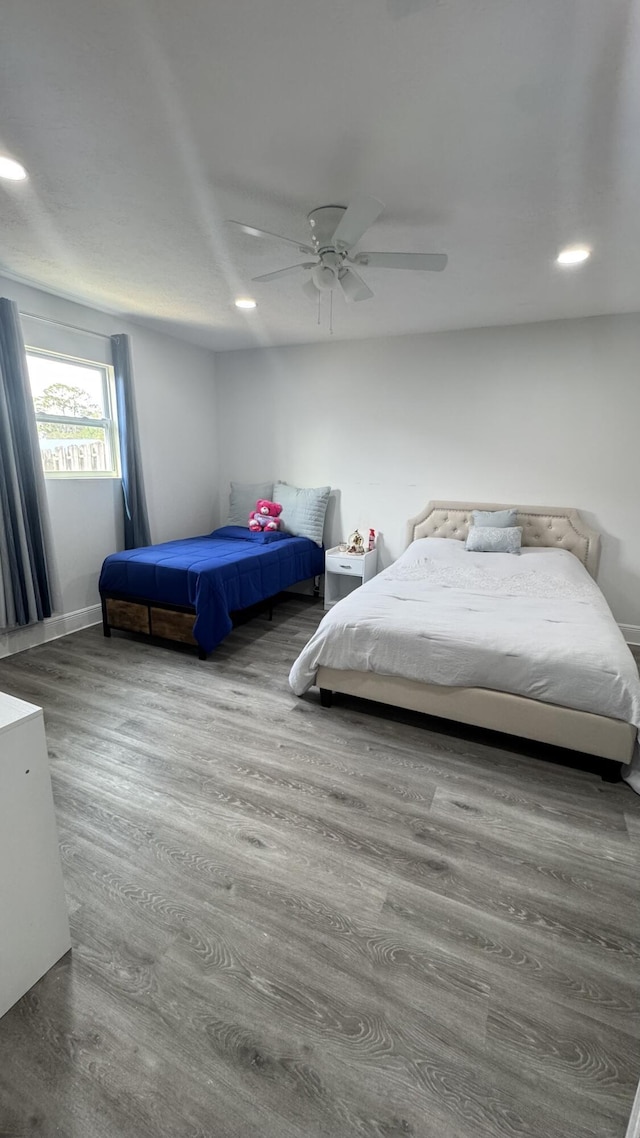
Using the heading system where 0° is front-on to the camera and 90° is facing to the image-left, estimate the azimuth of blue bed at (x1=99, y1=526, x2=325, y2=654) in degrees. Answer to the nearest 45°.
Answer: approximately 45°

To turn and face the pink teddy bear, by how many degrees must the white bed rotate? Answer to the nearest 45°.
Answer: approximately 135° to its right

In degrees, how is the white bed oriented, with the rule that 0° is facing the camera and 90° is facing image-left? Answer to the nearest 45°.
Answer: approximately 0°

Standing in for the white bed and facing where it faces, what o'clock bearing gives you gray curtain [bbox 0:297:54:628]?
The gray curtain is roughly at 3 o'clock from the white bed.

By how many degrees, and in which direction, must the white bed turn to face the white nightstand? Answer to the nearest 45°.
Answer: approximately 135° to its right

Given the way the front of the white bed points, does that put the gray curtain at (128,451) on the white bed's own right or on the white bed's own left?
on the white bed's own right

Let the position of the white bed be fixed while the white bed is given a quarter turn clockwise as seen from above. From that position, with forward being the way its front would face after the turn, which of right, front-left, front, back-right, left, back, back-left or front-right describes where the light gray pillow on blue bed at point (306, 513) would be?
front-right

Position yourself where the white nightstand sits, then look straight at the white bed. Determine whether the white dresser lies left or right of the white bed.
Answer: right

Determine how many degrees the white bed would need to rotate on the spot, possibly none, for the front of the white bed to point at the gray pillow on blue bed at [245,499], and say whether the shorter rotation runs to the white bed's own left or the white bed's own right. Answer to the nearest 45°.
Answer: approximately 135° to the white bed's own right
